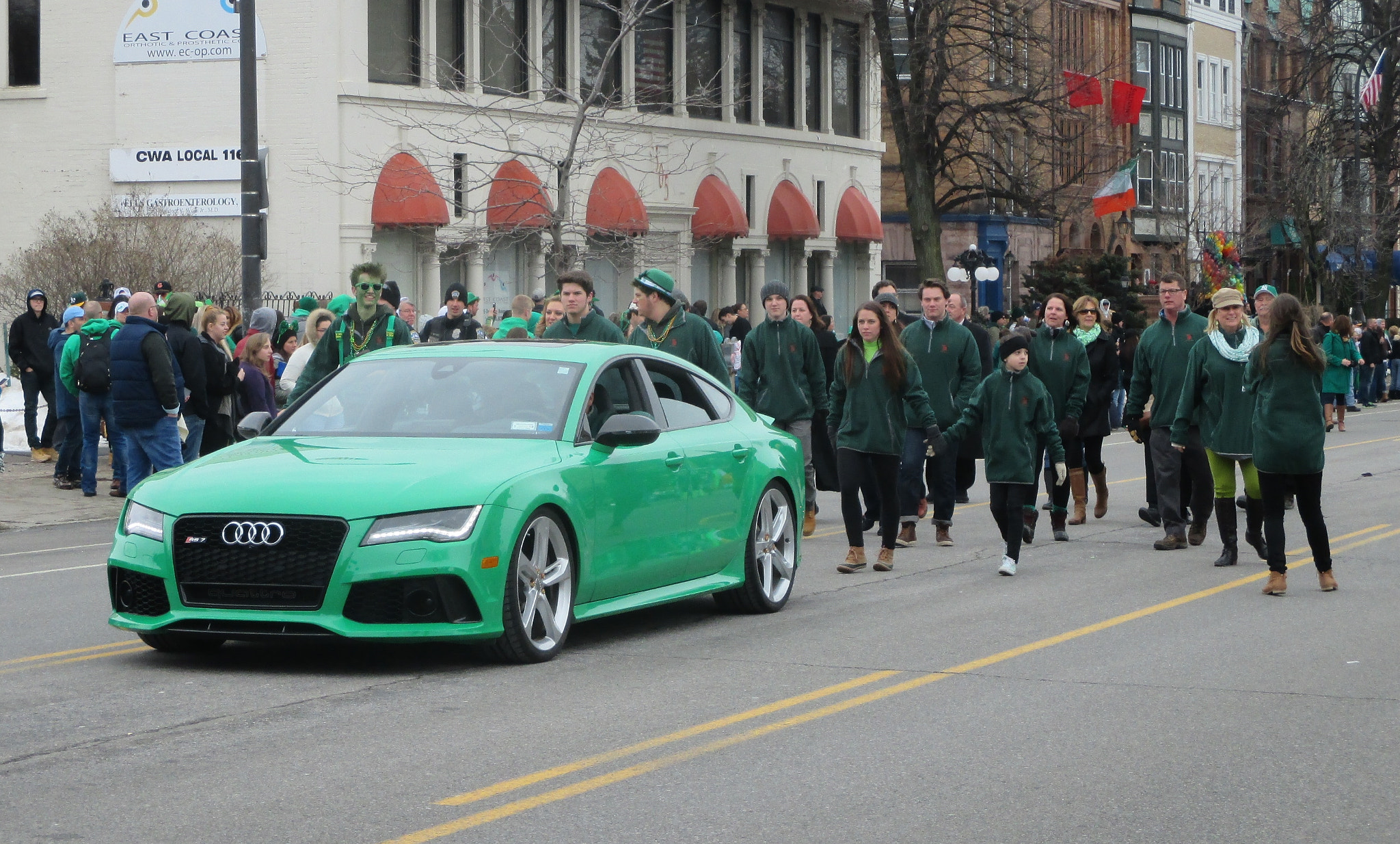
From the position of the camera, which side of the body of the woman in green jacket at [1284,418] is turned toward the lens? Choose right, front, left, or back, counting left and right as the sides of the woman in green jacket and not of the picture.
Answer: back

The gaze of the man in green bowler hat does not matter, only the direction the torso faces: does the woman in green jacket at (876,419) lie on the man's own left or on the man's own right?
on the man's own left

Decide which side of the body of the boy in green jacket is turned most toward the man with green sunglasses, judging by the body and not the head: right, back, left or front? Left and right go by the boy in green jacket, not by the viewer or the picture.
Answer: right

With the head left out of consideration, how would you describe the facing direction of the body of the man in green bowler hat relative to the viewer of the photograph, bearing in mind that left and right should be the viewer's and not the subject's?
facing the viewer and to the left of the viewer

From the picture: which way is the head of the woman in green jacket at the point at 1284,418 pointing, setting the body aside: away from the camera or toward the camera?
away from the camera

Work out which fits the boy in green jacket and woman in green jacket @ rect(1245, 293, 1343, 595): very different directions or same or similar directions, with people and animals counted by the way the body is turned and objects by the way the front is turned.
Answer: very different directions

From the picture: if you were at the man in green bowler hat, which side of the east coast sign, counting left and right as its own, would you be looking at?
front

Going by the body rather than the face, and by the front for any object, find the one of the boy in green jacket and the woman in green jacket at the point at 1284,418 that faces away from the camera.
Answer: the woman in green jacket

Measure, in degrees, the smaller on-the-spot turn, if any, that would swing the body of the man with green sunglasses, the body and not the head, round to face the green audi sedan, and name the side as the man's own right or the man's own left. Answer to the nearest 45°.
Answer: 0° — they already face it

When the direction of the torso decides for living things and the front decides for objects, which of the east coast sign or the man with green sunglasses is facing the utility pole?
the east coast sign
